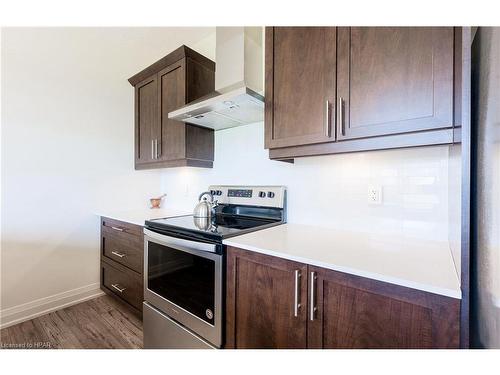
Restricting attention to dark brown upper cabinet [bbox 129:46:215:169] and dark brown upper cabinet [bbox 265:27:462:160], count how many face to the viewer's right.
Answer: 0

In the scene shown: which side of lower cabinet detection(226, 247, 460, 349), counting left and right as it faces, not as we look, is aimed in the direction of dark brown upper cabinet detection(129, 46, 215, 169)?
right

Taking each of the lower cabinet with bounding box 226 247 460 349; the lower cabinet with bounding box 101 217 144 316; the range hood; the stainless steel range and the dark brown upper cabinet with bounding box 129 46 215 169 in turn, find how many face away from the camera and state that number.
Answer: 0

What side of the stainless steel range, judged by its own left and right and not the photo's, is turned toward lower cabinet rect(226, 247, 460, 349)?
left

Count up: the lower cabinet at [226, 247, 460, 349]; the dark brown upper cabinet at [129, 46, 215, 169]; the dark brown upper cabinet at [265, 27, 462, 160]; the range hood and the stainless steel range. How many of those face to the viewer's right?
0

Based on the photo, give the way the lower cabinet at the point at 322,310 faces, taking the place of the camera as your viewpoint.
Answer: facing the viewer and to the left of the viewer

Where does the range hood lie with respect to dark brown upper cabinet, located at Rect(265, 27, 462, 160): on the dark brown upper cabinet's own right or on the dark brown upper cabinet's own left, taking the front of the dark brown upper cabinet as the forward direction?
on the dark brown upper cabinet's own right

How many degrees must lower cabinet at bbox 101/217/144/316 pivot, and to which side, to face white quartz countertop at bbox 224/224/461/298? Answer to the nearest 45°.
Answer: approximately 90° to its left
